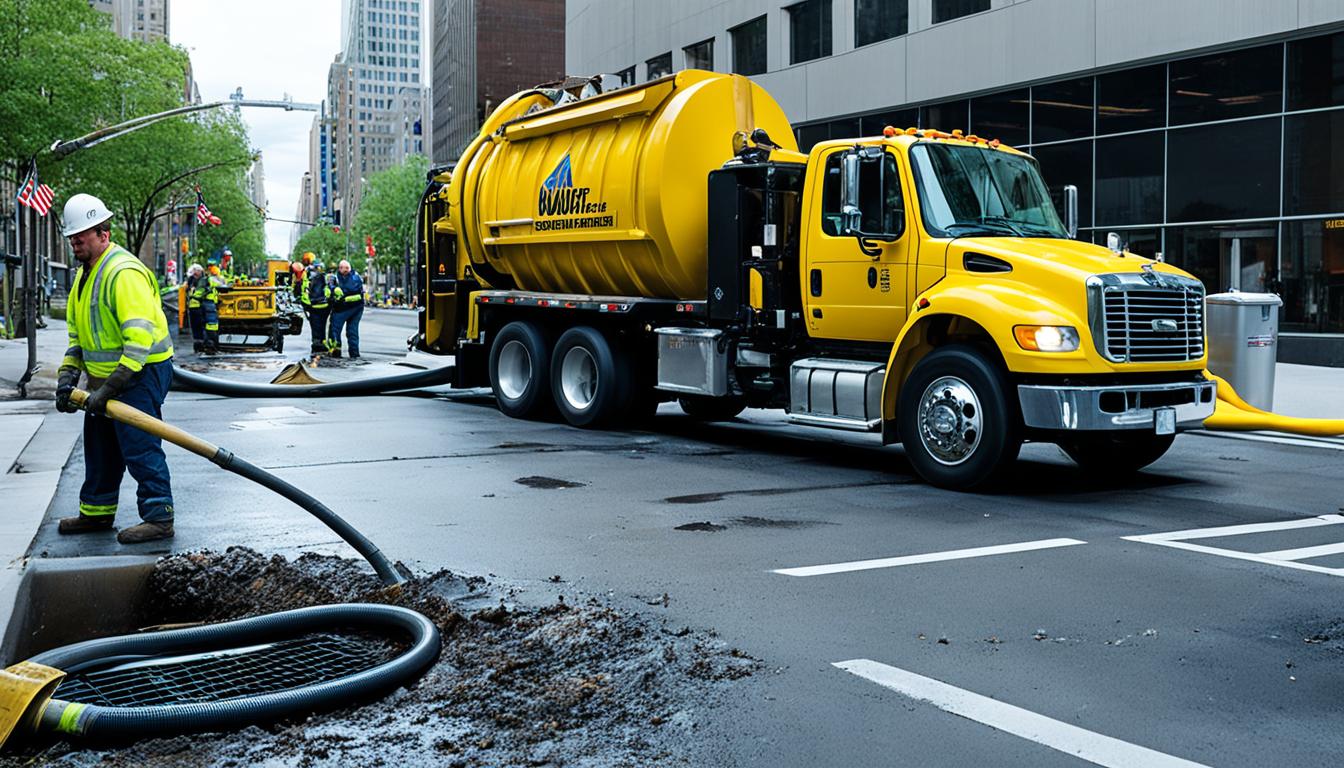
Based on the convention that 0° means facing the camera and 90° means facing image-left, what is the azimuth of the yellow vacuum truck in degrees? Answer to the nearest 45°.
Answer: approximately 315°

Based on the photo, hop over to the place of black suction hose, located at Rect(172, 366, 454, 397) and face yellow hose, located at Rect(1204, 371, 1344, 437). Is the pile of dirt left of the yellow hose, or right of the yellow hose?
right

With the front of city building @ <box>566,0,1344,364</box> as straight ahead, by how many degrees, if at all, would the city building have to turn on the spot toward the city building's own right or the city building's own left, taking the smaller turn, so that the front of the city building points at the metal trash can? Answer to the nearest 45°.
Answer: approximately 45° to the city building's own left

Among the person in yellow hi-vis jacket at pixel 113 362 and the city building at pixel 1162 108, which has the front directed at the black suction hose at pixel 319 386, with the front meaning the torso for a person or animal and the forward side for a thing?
the city building

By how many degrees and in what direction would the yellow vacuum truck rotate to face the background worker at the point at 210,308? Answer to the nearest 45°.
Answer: approximately 180°

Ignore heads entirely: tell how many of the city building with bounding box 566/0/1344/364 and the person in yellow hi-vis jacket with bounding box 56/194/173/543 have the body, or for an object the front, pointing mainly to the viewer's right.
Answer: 0

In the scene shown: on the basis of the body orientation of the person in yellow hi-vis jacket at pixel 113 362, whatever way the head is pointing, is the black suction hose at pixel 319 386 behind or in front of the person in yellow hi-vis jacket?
behind

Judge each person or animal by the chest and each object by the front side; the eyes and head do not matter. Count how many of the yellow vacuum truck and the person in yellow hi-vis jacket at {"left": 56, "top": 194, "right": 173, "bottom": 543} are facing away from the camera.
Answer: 0

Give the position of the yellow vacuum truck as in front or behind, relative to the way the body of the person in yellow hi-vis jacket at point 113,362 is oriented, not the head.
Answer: behind

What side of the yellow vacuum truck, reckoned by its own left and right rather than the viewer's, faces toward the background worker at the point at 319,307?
back

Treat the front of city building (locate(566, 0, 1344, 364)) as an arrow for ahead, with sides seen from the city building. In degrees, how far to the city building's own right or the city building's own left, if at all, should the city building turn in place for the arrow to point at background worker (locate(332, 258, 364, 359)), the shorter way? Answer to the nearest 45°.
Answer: approximately 45° to the city building's own right
